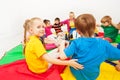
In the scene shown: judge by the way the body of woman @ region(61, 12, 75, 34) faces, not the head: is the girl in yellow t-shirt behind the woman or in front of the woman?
in front

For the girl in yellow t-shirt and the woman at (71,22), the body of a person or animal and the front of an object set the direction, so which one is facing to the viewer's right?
the girl in yellow t-shirt

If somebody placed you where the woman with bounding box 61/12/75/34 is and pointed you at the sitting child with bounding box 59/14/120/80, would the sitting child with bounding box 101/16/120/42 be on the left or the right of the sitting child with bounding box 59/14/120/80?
left

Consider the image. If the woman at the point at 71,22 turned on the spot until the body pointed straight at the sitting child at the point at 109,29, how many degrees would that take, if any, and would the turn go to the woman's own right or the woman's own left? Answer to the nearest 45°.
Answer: approximately 45° to the woman's own left

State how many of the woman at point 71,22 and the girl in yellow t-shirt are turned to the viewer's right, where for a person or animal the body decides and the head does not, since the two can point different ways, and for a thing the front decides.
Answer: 1

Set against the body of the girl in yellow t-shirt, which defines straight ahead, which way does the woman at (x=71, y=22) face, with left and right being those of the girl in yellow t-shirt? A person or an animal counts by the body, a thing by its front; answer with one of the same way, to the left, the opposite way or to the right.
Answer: to the right

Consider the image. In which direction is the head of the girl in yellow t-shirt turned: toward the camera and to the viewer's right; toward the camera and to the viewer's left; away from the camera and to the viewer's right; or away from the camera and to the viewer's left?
toward the camera and to the viewer's right

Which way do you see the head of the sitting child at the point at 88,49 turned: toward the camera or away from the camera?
away from the camera

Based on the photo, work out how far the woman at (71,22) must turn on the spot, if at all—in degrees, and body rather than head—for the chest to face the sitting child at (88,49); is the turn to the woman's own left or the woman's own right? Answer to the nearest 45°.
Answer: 0° — they already face them

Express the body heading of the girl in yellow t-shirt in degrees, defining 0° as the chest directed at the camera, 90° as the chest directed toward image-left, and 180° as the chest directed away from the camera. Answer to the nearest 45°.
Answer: approximately 270°

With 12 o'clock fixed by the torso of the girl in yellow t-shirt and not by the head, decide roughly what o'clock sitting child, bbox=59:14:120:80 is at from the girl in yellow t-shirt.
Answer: The sitting child is roughly at 1 o'clock from the girl in yellow t-shirt.
